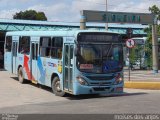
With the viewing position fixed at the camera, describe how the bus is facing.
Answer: facing the viewer and to the right of the viewer
